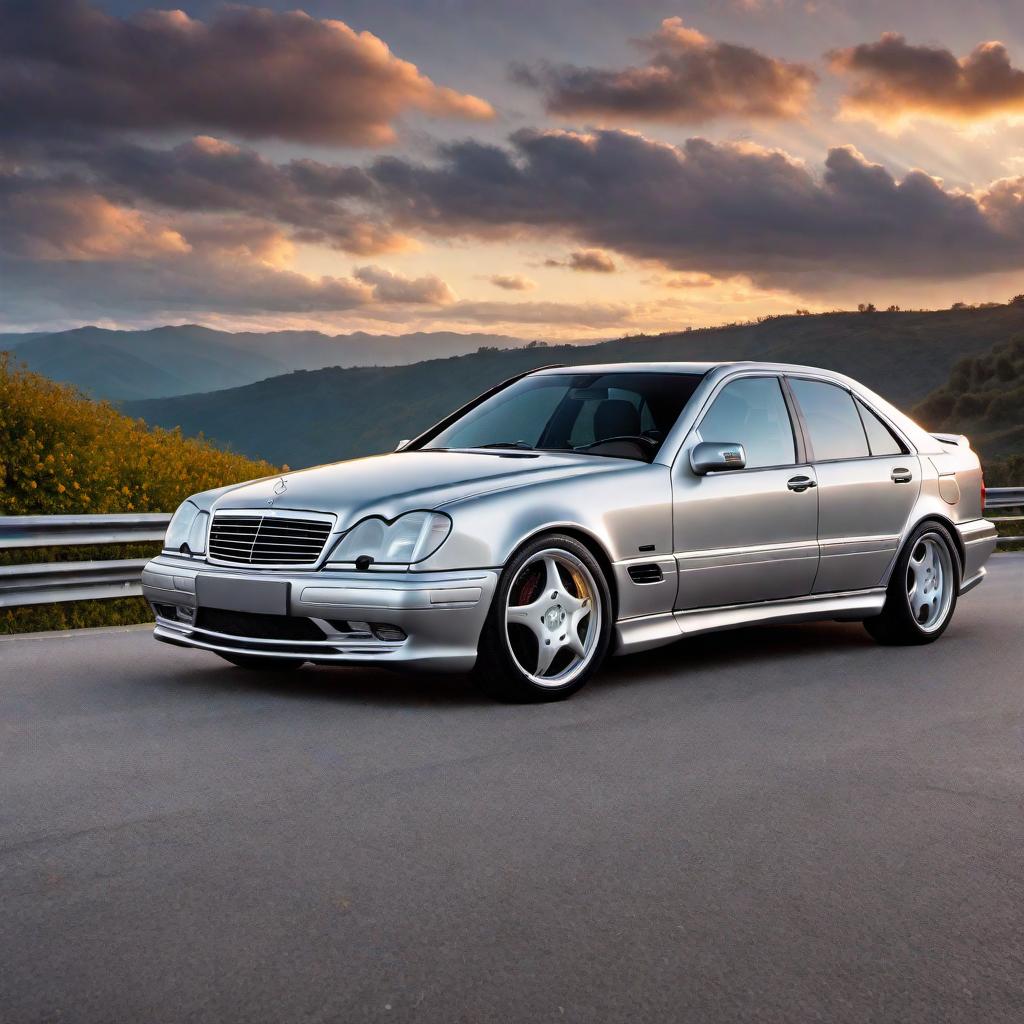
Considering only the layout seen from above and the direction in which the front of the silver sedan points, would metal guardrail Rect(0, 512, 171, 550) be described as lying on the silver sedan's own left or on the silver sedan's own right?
on the silver sedan's own right

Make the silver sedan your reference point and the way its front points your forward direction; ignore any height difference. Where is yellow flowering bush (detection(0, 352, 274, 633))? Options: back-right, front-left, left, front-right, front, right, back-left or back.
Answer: right

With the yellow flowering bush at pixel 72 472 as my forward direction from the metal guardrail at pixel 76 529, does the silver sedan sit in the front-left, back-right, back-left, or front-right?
back-right

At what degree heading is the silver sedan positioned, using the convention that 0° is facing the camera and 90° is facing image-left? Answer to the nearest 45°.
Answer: approximately 45°
